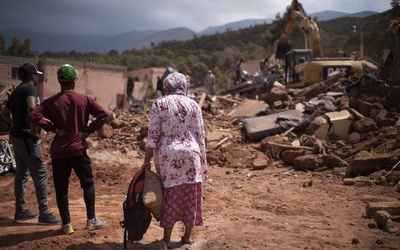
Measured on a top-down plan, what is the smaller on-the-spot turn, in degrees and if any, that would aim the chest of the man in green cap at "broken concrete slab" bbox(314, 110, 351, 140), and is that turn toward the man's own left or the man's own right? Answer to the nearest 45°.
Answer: approximately 45° to the man's own right

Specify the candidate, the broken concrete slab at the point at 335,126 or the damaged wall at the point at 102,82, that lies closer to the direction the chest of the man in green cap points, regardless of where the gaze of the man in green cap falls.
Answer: the damaged wall

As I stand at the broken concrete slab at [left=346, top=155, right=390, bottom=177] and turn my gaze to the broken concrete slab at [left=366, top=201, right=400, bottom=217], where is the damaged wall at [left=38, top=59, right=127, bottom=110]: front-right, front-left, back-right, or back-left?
back-right

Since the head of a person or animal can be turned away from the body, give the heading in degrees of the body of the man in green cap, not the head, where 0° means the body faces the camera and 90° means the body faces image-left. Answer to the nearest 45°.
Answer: approximately 180°

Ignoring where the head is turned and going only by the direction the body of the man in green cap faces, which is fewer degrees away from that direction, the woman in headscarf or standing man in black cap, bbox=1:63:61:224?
the standing man in black cap

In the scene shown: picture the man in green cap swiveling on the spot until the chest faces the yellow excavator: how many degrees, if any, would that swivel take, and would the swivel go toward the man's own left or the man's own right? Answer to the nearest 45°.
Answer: approximately 45° to the man's own right

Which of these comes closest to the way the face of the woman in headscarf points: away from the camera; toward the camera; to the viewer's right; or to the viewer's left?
away from the camera

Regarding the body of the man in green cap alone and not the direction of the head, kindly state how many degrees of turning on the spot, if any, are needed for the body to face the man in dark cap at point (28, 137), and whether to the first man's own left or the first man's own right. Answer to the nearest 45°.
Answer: approximately 45° to the first man's own left

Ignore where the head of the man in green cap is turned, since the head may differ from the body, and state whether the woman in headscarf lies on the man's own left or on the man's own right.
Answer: on the man's own right
